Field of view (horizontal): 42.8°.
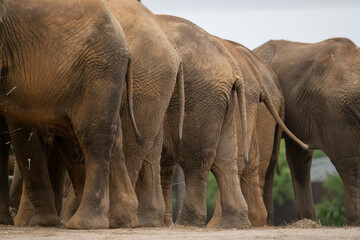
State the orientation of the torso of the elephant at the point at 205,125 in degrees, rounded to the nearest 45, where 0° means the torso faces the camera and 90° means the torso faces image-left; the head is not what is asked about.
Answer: approximately 135°

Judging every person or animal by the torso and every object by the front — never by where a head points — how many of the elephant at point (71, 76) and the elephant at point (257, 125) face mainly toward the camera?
0

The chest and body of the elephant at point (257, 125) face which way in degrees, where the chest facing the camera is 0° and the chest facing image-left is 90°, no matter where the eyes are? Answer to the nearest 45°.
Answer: approximately 135°
